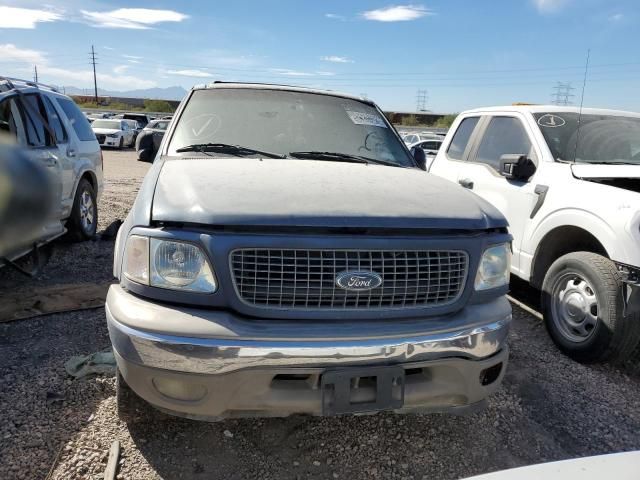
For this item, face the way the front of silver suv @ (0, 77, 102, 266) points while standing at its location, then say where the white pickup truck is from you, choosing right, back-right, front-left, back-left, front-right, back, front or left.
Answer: left

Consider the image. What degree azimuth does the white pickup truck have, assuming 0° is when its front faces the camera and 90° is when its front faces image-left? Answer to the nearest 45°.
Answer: approximately 315°

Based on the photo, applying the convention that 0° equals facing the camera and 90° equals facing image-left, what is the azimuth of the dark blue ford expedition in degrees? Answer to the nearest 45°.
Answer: approximately 0°

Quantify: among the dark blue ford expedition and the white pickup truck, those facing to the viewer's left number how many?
0

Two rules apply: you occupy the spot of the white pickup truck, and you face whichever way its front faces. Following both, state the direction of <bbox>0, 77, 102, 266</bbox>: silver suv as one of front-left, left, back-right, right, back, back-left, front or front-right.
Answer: back-right

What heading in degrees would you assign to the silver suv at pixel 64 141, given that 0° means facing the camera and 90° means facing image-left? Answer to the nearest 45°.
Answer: approximately 45°

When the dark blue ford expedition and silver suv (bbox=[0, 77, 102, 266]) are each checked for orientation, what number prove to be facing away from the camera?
0
